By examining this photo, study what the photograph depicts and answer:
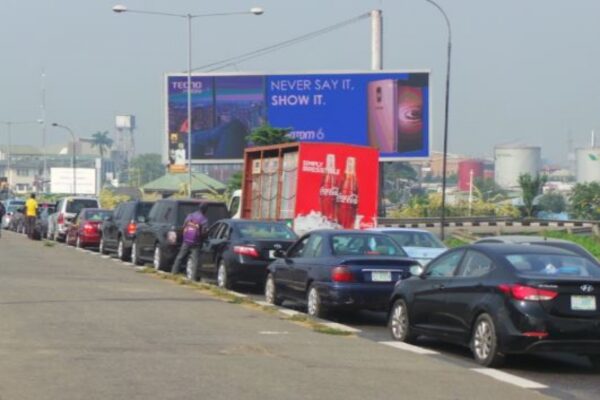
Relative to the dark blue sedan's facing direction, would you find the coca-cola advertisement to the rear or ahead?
ahead

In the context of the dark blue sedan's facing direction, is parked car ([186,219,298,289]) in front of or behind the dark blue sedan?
in front

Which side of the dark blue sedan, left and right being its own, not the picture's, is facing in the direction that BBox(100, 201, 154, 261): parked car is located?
front

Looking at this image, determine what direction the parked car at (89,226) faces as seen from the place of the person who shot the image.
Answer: facing away from the viewer and to the left of the viewer

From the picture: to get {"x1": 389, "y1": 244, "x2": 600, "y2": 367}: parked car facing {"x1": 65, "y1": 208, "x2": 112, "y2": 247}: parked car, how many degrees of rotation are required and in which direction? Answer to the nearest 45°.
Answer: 0° — it already faces it

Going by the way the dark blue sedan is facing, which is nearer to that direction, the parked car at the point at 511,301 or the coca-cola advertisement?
the coca-cola advertisement

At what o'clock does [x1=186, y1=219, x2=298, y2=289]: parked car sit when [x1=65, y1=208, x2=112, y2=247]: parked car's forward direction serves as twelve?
[x1=186, y1=219, x2=298, y2=289]: parked car is roughly at 7 o'clock from [x1=65, y1=208, x2=112, y2=247]: parked car.
